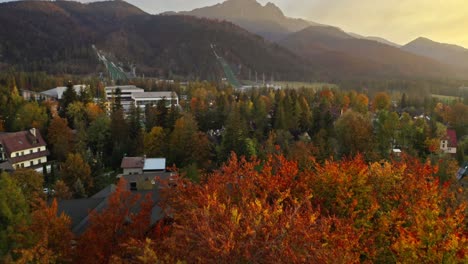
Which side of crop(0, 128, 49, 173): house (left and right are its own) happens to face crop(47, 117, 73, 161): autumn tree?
left

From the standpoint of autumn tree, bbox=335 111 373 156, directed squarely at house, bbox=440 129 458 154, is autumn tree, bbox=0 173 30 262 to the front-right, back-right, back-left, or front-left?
back-right

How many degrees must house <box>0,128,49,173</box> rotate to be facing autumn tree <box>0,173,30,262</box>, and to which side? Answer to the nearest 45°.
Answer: approximately 45° to its right

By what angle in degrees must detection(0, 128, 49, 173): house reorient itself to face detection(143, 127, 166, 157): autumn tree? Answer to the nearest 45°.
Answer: approximately 45° to its left

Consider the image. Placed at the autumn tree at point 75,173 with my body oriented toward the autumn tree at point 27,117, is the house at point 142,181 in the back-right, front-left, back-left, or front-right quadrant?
back-right

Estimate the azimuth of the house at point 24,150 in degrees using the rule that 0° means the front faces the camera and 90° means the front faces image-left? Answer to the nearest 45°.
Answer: approximately 315°

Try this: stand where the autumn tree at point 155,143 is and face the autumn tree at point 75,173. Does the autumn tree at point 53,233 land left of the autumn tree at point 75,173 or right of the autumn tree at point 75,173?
left
